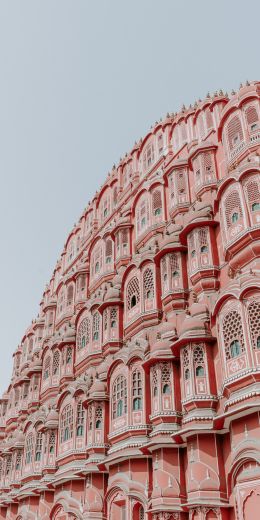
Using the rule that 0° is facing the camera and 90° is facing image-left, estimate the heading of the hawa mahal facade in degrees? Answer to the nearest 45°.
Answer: approximately 45°
